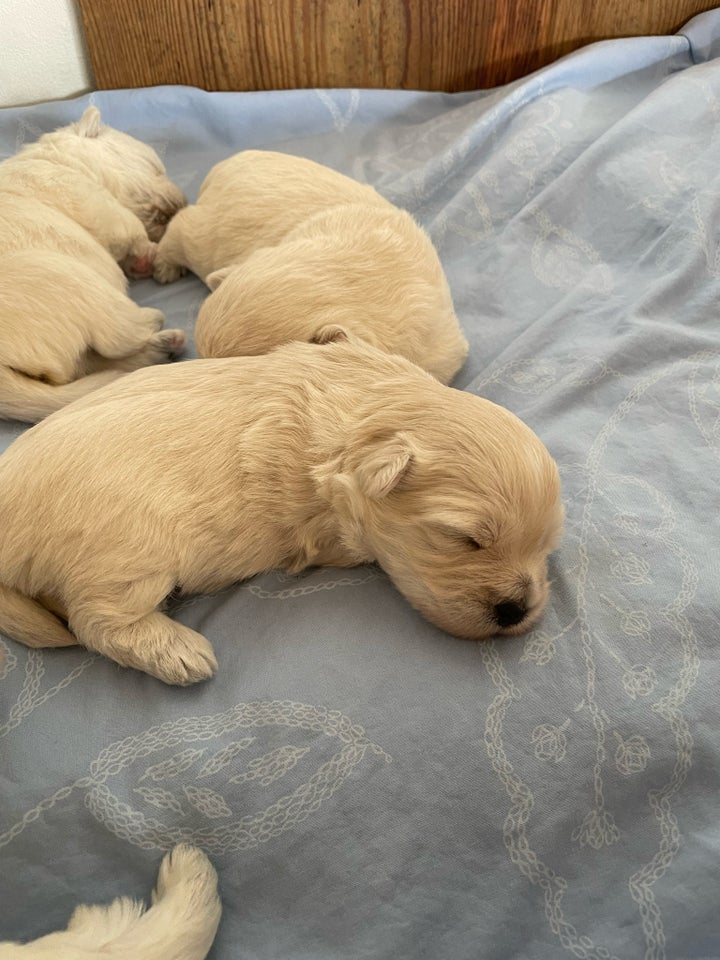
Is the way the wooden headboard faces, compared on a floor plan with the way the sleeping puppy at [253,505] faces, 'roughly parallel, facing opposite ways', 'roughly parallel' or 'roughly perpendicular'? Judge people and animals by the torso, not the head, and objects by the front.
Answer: roughly perpendicular

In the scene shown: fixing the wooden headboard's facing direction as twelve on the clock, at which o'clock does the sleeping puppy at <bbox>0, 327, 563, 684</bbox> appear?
The sleeping puppy is roughly at 12 o'clock from the wooden headboard.

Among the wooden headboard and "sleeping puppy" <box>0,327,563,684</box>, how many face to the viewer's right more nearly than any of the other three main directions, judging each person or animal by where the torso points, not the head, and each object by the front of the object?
1

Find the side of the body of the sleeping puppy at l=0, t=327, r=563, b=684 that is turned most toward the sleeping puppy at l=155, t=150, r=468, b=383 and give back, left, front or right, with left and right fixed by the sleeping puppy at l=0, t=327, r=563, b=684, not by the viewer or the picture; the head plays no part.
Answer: left

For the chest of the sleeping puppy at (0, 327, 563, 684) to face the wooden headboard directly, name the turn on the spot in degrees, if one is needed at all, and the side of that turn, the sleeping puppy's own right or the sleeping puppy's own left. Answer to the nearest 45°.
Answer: approximately 90° to the sleeping puppy's own left

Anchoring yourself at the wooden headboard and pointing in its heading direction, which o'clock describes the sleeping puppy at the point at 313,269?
The sleeping puppy is roughly at 12 o'clock from the wooden headboard.

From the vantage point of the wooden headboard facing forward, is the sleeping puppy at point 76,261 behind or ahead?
ahead

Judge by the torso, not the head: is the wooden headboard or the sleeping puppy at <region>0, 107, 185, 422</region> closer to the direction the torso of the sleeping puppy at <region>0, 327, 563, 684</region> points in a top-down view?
the wooden headboard

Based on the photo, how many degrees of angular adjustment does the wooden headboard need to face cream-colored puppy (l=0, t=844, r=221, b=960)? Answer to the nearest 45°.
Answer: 0° — it already faces it

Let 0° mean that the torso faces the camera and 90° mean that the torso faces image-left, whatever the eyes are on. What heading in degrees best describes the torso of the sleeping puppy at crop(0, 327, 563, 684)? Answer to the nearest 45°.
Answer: approximately 270°
